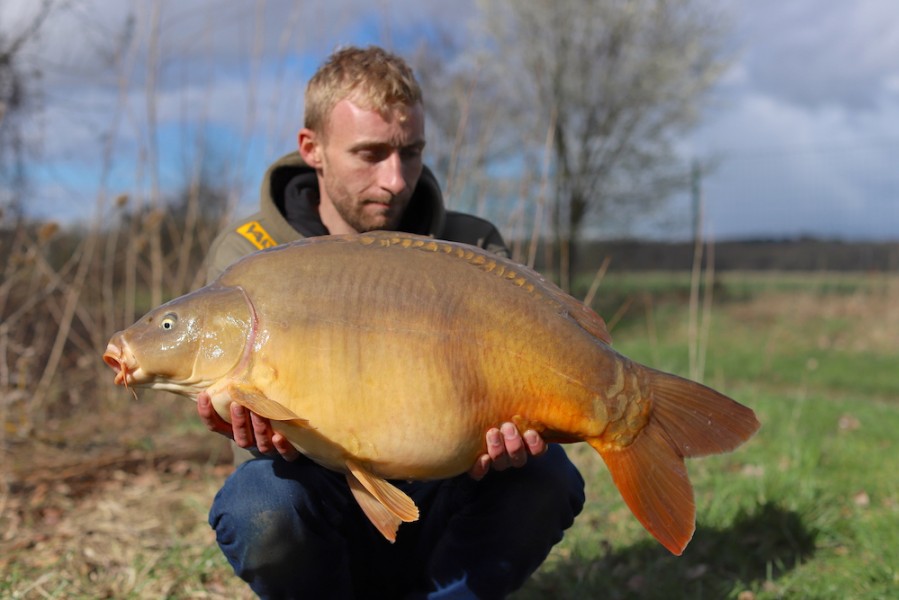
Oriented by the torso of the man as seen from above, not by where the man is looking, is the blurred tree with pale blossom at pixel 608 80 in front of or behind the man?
behind

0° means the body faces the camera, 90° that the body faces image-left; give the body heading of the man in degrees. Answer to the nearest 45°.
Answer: approximately 0°

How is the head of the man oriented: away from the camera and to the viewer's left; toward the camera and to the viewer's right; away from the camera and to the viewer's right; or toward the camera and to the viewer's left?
toward the camera and to the viewer's right
